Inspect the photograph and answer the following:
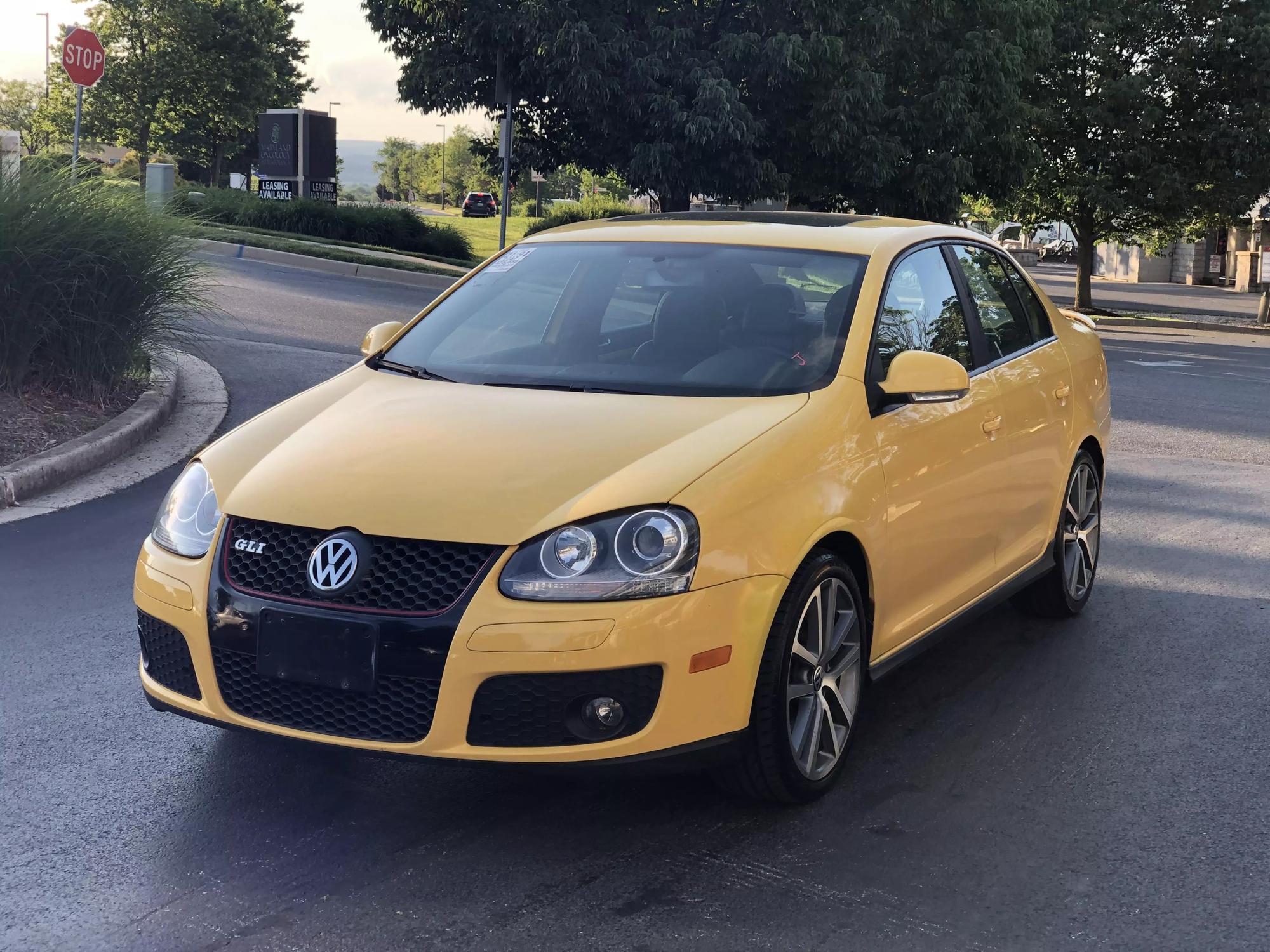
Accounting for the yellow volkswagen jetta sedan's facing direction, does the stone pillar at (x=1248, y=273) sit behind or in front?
behind

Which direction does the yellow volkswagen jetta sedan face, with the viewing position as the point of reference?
facing the viewer and to the left of the viewer

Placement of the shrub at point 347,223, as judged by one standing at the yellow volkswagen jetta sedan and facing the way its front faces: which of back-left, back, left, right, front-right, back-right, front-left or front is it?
back-right

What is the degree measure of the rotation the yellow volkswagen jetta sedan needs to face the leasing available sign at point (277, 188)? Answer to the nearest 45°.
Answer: approximately 135° to its right

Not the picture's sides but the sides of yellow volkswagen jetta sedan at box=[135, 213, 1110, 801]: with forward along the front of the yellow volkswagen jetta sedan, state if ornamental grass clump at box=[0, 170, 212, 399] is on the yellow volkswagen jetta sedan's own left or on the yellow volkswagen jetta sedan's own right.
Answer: on the yellow volkswagen jetta sedan's own right

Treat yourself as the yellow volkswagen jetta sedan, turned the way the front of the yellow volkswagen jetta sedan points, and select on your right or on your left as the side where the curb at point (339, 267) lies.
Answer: on your right

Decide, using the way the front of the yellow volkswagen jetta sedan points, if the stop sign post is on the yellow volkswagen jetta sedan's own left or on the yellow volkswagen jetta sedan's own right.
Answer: on the yellow volkswagen jetta sedan's own right

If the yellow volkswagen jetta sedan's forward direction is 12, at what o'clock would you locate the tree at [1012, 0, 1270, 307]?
The tree is roughly at 5 o'clock from the yellow volkswagen jetta sedan.
